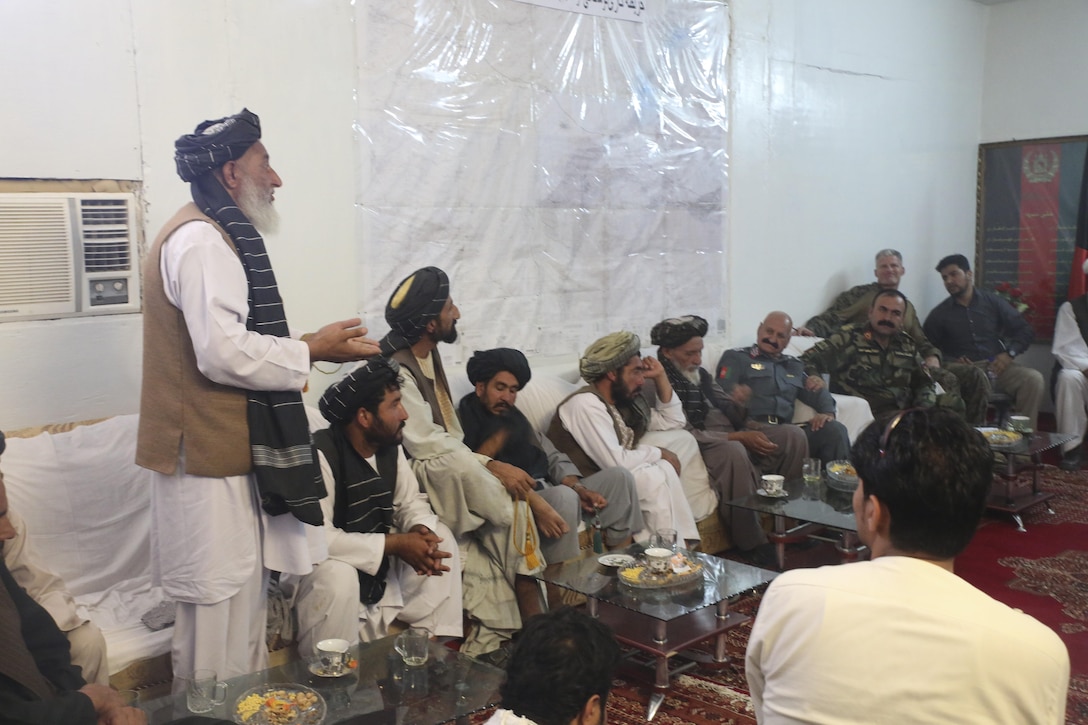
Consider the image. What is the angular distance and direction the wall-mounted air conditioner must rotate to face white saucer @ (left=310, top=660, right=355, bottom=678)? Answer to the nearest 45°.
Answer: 0° — it already faces it

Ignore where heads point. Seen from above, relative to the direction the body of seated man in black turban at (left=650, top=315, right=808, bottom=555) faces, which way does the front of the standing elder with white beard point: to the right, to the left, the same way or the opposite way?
to the left

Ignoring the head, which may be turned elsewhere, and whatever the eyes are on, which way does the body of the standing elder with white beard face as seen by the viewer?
to the viewer's right

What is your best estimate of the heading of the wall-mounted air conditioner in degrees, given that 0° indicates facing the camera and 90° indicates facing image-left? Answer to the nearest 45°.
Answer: approximately 0°

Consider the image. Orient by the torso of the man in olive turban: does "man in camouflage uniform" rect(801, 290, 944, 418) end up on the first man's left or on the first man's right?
on the first man's left

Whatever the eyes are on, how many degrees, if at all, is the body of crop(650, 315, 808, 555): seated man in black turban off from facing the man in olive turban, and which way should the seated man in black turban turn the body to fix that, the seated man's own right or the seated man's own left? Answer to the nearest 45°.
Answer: approximately 90° to the seated man's own right

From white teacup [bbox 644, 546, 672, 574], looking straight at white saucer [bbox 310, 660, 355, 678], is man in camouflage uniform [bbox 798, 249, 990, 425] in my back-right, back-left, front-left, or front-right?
back-right

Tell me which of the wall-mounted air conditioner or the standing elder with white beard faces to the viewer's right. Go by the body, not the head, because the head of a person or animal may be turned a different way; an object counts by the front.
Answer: the standing elder with white beard

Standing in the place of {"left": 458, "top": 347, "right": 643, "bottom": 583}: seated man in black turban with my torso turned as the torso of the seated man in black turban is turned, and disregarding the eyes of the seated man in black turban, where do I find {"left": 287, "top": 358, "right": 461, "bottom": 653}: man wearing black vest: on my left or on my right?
on my right

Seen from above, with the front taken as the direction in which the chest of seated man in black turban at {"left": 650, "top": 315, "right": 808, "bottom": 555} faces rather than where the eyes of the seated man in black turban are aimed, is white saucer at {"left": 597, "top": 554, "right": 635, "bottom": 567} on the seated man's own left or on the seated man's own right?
on the seated man's own right
